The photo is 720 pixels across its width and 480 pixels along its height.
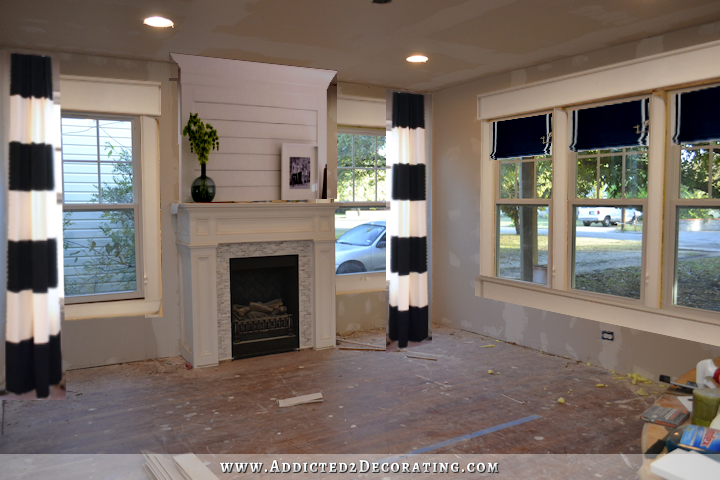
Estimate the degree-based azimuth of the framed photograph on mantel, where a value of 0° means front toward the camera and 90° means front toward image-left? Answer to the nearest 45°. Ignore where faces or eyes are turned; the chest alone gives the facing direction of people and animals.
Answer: approximately 315°

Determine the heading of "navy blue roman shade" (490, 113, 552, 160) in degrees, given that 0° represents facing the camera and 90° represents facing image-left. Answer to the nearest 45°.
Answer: approximately 45°

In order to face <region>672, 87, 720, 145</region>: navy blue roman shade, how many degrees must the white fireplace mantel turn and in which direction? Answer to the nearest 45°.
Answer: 0° — it already faces it

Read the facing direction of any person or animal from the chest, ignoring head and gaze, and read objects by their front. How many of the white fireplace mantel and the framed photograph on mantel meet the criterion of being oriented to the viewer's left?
0

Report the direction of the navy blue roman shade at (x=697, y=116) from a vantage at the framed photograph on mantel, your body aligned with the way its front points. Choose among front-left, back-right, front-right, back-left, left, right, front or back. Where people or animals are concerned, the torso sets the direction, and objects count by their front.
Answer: front

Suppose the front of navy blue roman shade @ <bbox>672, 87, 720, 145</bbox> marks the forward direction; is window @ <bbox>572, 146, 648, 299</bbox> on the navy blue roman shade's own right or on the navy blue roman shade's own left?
on the navy blue roman shade's own right

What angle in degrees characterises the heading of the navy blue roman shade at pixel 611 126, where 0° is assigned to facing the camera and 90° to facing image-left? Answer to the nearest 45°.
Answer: approximately 45°

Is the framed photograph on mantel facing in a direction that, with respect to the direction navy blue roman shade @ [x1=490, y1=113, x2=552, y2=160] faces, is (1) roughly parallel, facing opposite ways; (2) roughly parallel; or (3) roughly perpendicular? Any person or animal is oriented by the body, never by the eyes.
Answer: roughly perpendicular

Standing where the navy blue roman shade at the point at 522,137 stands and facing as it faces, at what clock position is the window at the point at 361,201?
The window is roughly at 2 o'clock from the navy blue roman shade.

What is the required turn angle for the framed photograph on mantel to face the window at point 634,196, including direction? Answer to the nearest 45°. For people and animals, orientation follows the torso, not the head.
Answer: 0° — it already faces it

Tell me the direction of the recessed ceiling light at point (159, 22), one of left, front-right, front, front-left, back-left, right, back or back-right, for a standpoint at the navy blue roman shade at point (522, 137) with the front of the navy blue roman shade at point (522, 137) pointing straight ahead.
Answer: front

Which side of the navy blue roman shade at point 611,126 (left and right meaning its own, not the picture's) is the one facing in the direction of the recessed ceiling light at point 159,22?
front

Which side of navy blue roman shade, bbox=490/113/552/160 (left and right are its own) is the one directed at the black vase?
front

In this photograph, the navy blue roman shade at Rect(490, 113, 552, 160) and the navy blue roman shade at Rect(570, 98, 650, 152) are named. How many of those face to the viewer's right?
0
